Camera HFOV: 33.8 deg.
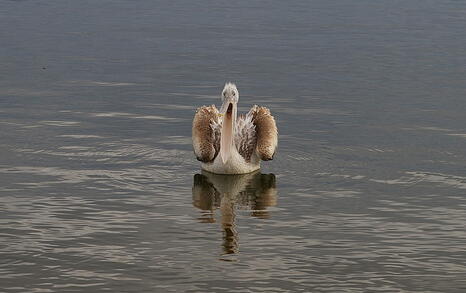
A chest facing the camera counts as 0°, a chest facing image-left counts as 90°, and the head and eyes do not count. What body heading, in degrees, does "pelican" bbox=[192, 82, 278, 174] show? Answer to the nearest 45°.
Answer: approximately 0°
